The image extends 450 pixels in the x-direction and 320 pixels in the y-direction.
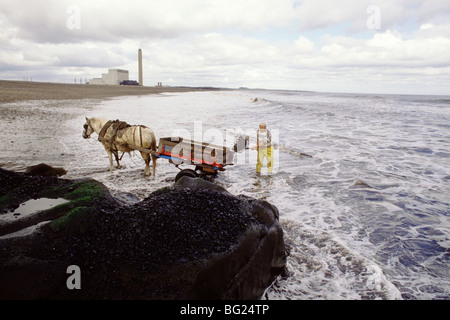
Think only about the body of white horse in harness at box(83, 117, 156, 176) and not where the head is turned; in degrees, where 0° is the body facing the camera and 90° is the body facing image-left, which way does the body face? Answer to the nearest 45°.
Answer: approximately 90°

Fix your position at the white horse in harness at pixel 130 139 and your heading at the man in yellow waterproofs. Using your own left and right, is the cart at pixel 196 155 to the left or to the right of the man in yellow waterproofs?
right

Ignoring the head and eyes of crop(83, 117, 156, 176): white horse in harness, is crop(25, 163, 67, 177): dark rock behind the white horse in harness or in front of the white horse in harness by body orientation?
in front

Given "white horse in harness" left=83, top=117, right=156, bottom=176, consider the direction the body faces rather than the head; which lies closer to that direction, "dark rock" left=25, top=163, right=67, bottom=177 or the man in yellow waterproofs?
the dark rock

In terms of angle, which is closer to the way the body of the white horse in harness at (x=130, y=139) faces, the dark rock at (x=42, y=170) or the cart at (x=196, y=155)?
the dark rock

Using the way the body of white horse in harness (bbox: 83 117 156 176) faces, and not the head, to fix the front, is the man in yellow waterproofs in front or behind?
behind

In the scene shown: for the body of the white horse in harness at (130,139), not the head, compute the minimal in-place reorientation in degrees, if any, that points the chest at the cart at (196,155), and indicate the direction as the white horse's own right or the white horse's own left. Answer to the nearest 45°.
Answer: approximately 135° to the white horse's own left
